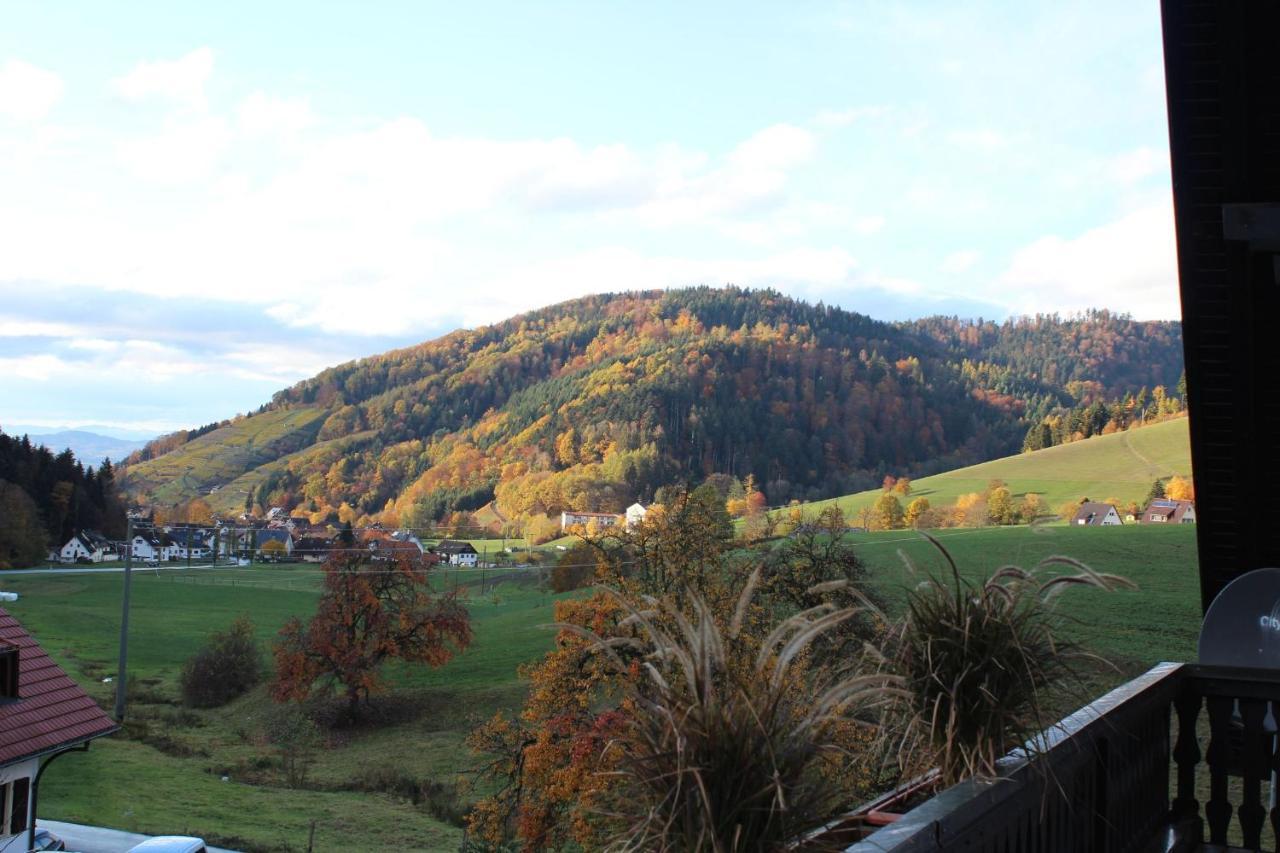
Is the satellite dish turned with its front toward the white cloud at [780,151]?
no

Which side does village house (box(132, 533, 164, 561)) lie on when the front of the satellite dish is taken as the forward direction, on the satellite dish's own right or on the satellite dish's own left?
on the satellite dish's own right

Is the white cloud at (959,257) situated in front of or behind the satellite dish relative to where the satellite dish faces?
behind

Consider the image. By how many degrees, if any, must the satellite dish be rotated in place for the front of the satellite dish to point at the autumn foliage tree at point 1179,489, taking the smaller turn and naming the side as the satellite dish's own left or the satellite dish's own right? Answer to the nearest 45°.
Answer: approximately 180°

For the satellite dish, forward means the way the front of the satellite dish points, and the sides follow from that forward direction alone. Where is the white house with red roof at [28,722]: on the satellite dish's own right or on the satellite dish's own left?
on the satellite dish's own right

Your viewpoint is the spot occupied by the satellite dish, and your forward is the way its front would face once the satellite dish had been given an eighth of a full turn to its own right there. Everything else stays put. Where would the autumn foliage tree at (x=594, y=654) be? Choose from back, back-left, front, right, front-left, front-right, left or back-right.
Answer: right

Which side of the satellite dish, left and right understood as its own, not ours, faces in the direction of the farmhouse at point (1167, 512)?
back

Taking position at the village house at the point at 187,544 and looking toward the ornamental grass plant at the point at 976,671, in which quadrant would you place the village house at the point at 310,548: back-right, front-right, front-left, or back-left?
front-left

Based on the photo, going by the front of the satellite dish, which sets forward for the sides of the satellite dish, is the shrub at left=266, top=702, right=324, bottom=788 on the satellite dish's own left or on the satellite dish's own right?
on the satellite dish's own right

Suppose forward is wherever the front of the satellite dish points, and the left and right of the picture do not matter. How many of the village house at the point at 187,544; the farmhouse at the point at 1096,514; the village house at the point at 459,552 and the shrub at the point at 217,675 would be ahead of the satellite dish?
0

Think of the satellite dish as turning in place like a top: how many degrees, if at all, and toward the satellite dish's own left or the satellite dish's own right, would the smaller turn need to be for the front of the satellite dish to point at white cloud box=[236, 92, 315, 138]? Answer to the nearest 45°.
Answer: approximately 135° to the satellite dish's own right

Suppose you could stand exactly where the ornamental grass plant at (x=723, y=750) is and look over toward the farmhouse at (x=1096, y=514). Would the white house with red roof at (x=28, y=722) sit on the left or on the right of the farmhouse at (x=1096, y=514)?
left

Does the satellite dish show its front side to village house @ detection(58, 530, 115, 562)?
no

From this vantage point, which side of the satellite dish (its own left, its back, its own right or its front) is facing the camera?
front

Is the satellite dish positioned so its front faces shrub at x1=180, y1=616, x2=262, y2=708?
no

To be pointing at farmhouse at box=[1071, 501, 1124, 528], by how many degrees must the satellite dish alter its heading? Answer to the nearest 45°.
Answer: approximately 180°
